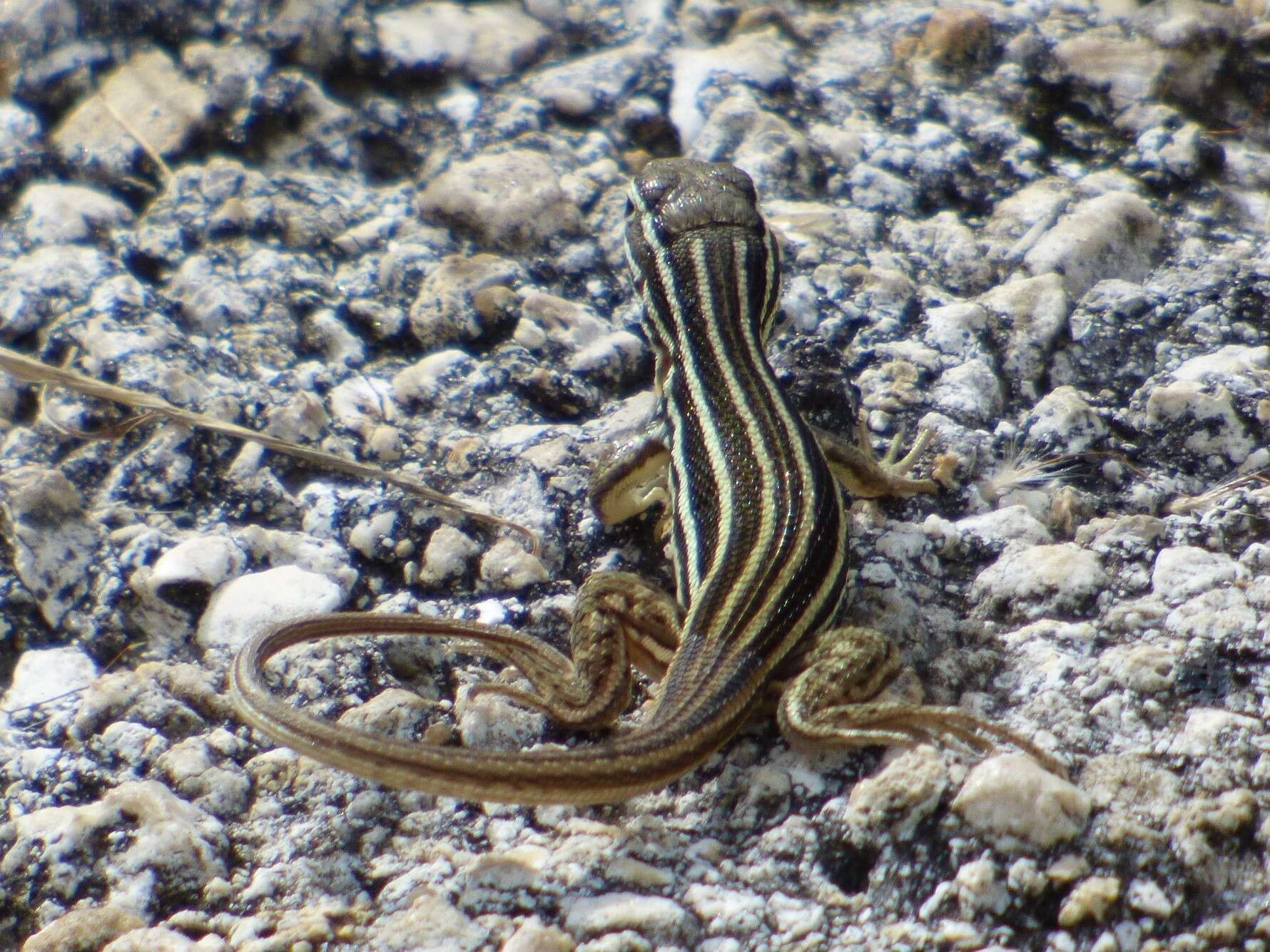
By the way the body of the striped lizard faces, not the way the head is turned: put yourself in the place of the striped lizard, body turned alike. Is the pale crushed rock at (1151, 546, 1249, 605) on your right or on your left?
on your right

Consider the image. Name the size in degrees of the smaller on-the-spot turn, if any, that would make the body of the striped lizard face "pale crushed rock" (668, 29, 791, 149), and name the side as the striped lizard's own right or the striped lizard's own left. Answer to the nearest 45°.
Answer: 0° — it already faces it

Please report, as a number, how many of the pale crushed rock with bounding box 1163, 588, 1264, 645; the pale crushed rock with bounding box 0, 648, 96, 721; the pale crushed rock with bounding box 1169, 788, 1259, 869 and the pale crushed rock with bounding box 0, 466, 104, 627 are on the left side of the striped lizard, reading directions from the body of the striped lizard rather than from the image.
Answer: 2

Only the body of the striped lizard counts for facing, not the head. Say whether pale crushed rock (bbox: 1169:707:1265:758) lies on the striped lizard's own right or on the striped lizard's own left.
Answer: on the striped lizard's own right

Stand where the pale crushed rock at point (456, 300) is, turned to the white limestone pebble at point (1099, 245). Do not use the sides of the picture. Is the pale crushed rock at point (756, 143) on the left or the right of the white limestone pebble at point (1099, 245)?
left

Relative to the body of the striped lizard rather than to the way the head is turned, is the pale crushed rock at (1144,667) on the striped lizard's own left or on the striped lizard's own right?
on the striped lizard's own right

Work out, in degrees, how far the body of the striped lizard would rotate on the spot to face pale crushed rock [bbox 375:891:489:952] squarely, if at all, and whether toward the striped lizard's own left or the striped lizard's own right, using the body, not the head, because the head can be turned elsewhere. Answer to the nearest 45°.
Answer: approximately 135° to the striped lizard's own left

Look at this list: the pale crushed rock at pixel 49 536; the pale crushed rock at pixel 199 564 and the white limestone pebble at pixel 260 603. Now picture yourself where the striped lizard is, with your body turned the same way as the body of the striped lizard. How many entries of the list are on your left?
3

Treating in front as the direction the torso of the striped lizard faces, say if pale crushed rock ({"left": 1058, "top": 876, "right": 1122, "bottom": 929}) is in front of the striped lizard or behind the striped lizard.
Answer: behind

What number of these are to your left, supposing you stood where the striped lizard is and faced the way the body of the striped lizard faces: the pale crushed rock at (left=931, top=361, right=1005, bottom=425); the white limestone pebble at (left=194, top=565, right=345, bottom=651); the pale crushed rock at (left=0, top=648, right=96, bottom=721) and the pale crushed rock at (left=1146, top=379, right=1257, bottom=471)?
2

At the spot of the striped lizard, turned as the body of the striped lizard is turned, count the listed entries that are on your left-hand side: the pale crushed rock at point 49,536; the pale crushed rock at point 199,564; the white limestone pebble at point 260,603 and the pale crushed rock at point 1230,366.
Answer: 3

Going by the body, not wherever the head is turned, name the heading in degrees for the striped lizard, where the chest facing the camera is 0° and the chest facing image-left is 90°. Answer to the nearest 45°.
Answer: approximately 180°
